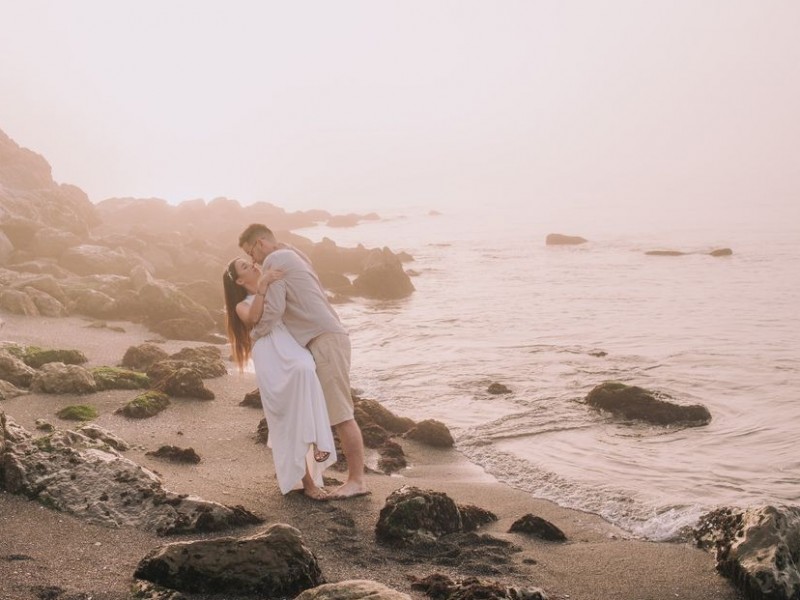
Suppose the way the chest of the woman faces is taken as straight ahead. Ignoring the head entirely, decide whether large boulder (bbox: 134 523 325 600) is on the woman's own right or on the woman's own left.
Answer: on the woman's own right

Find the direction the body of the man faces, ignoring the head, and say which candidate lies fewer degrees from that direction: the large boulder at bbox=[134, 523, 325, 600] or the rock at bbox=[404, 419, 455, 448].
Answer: the large boulder

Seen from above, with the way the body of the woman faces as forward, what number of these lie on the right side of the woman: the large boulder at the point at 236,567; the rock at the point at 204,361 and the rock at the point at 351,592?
2

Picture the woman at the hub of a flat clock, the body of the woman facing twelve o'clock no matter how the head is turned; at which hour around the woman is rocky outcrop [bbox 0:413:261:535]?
The rocky outcrop is roughly at 5 o'clock from the woman.

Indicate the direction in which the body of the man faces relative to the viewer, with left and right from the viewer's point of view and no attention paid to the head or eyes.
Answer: facing to the left of the viewer

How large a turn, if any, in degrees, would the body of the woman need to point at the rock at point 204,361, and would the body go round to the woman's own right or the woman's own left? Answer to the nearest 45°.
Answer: approximately 90° to the woman's own left

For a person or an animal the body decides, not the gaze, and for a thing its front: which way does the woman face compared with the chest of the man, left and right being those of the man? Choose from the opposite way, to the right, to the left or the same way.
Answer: the opposite way

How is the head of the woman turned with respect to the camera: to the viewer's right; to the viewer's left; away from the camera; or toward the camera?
to the viewer's right

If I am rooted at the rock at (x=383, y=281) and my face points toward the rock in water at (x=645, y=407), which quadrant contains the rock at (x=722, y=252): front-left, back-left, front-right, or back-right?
back-left

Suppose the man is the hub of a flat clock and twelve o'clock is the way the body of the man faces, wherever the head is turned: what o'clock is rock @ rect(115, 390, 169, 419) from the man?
The rock is roughly at 2 o'clock from the man.

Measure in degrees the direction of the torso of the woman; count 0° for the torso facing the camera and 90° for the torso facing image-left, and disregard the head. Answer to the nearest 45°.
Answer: approximately 270°

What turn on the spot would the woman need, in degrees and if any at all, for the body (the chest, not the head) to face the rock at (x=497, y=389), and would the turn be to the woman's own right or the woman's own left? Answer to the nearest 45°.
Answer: approximately 45° to the woman's own left

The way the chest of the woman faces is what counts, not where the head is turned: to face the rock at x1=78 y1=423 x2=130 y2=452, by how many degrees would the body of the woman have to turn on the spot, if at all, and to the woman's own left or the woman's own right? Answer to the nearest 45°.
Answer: approximately 135° to the woman's own left
